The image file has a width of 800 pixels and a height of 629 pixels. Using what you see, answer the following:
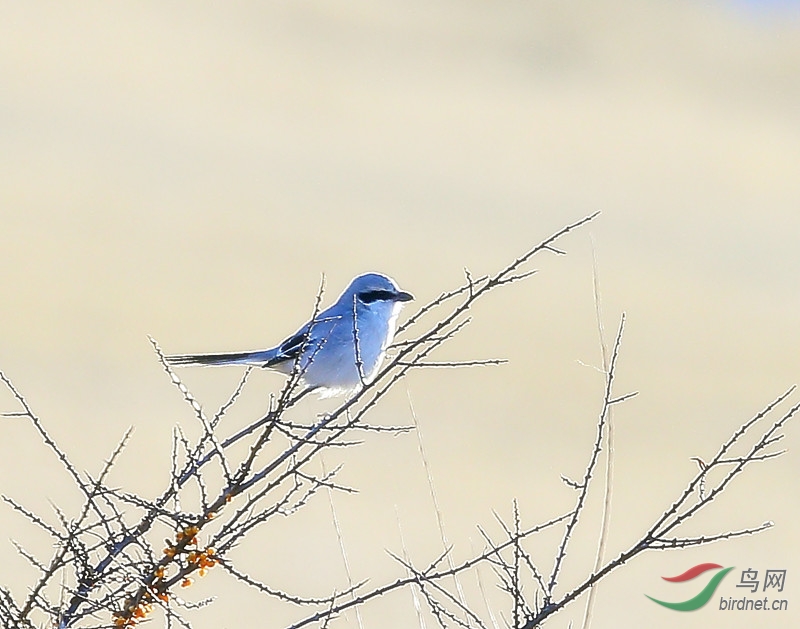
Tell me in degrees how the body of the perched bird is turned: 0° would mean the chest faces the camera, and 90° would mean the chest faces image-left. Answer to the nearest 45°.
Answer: approximately 270°
